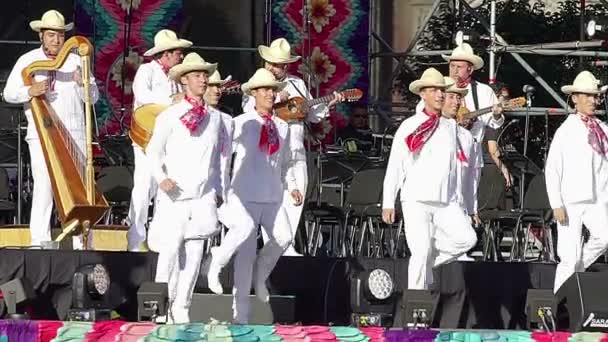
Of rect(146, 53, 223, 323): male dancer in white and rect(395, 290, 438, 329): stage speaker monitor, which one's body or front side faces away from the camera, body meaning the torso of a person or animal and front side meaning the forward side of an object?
the stage speaker monitor

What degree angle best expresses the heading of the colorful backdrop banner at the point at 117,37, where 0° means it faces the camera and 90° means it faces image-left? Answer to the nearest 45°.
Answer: approximately 0°
